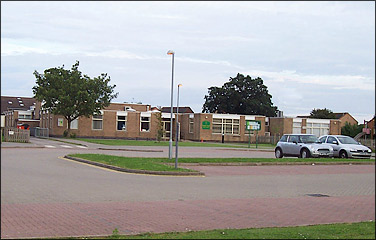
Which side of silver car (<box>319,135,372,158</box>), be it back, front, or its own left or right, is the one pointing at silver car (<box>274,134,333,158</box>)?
back

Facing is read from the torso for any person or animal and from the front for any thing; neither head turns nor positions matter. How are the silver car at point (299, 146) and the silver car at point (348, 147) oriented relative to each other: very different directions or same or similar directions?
same or similar directions

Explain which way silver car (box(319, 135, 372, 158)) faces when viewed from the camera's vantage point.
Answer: facing the viewer and to the right of the viewer

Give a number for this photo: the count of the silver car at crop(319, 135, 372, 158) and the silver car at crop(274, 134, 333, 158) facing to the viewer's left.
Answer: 0

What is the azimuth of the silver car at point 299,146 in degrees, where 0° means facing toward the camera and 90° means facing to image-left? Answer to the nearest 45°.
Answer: approximately 315°
